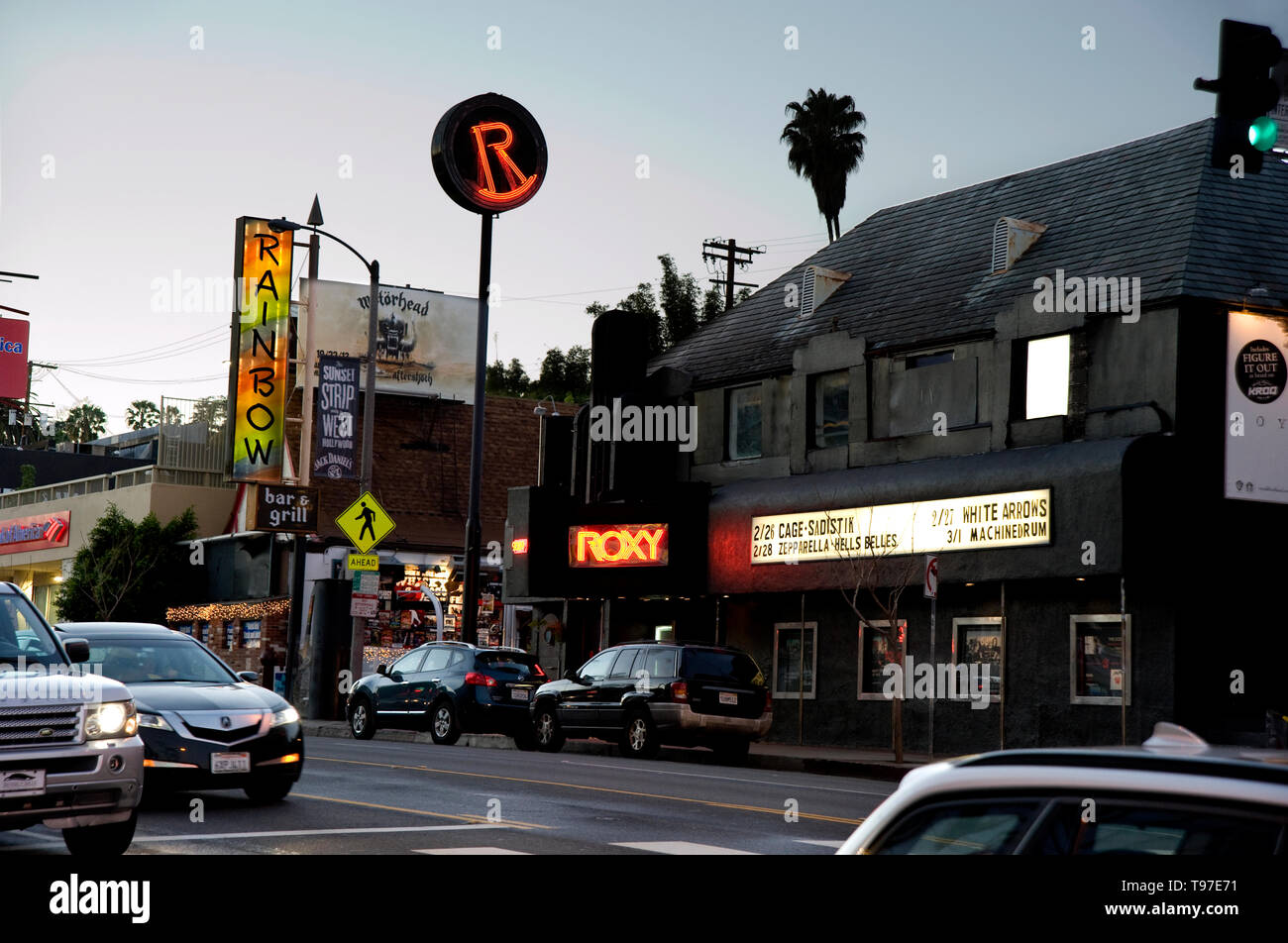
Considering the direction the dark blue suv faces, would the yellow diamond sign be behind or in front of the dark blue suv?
in front

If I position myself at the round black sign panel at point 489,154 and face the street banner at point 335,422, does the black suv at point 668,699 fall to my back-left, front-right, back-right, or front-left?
back-left

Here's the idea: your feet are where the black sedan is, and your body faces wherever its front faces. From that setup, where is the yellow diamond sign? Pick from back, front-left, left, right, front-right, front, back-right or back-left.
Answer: back-left

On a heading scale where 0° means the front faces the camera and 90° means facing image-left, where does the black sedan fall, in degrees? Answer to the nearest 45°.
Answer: approximately 315°

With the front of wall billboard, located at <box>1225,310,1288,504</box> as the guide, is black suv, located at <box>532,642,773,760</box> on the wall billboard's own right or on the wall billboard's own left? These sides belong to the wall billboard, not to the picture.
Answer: on the wall billboard's own right

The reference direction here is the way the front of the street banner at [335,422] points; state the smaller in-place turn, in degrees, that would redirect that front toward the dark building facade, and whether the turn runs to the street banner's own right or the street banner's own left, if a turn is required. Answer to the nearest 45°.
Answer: approximately 45° to the street banner's own left

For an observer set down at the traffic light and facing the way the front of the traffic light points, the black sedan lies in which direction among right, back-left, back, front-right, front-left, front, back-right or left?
back-right

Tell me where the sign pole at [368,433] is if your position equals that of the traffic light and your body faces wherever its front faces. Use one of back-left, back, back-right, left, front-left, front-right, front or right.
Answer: back

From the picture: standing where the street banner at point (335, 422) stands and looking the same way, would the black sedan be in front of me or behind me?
in front

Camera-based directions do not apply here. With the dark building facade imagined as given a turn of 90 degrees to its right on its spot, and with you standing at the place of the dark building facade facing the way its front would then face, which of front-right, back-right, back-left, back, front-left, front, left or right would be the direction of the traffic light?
back-left

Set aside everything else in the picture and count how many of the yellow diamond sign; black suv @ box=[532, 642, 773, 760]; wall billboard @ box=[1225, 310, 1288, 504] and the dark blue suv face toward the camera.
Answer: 2

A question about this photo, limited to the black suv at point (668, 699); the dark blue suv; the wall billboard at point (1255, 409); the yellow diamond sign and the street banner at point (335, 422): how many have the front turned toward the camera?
3
